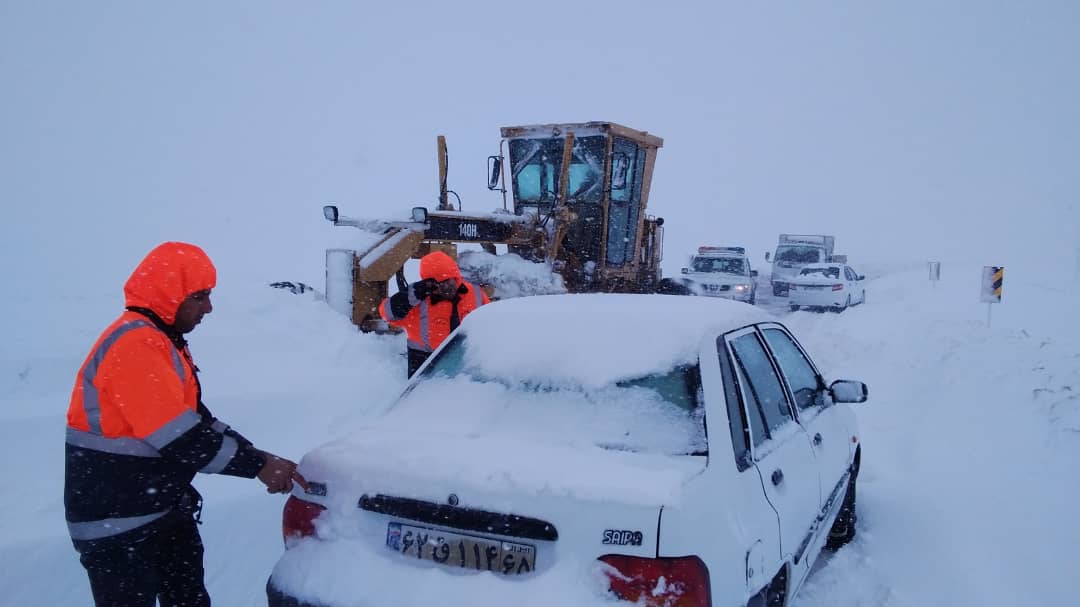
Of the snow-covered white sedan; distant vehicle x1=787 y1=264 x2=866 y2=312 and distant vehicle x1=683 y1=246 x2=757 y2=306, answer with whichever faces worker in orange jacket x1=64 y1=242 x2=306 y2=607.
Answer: distant vehicle x1=683 y1=246 x2=757 y2=306

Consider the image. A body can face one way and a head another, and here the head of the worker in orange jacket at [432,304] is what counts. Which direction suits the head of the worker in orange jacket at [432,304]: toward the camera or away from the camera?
toward the camera

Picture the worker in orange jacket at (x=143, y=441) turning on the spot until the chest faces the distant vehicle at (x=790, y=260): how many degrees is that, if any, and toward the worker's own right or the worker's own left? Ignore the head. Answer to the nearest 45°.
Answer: approximately 45° to the worker's own left

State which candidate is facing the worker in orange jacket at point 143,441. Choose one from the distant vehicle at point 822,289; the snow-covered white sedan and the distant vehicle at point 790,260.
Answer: the distant vehicle at point 790,260

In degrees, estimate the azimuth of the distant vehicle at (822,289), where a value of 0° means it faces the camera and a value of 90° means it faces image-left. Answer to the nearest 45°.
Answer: approximately 225°

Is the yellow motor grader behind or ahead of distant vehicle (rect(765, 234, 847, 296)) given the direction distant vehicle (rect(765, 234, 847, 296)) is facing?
ahead

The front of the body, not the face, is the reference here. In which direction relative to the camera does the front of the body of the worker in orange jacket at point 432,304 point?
toward the camera

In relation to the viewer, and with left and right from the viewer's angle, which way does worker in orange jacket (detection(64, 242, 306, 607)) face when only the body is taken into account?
facing to the right of the viewer

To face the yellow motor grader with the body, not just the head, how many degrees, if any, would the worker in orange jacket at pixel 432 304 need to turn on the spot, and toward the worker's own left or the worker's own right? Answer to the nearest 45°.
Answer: approximately 180°

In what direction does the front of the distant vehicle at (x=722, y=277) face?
toward the camera

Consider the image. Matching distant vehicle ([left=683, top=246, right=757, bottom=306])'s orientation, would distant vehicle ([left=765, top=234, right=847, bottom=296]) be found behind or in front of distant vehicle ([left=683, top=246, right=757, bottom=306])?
behind

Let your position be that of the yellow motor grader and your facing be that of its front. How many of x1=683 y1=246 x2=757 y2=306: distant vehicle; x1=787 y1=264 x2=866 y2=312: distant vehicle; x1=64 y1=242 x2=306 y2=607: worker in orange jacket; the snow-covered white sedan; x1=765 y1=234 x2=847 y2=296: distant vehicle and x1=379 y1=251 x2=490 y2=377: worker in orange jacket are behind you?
3

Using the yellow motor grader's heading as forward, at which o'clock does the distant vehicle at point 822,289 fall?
The distant vehicle is roughly at 6 o'clock from the yellow motor grader.

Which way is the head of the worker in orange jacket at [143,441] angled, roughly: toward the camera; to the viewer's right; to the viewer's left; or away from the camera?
to the viewer's right

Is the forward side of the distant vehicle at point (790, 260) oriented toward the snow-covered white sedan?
yes
